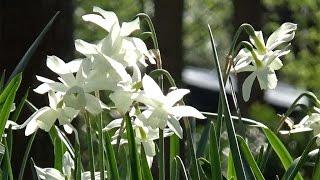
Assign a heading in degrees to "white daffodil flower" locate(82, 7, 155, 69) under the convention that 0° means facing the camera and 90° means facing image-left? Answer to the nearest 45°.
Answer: approximately 45°

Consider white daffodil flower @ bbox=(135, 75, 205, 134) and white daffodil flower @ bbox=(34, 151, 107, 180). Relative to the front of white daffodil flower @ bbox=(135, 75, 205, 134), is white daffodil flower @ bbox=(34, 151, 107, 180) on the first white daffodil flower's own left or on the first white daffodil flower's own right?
on the first white daffodil flower's own right
